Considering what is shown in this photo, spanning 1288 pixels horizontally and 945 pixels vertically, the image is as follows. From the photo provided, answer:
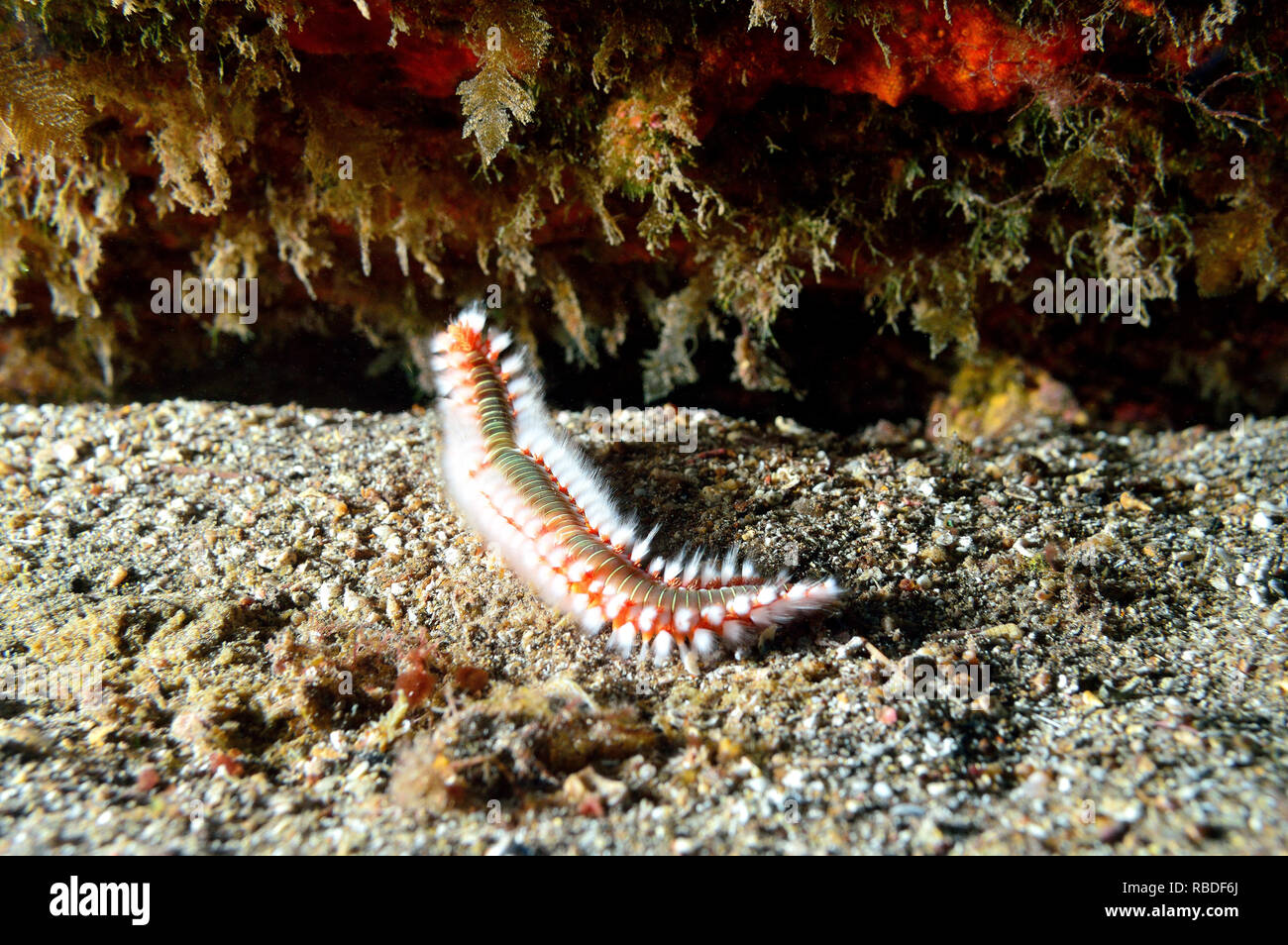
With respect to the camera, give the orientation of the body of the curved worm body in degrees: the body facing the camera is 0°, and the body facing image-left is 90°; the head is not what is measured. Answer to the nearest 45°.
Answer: approximately 135°
